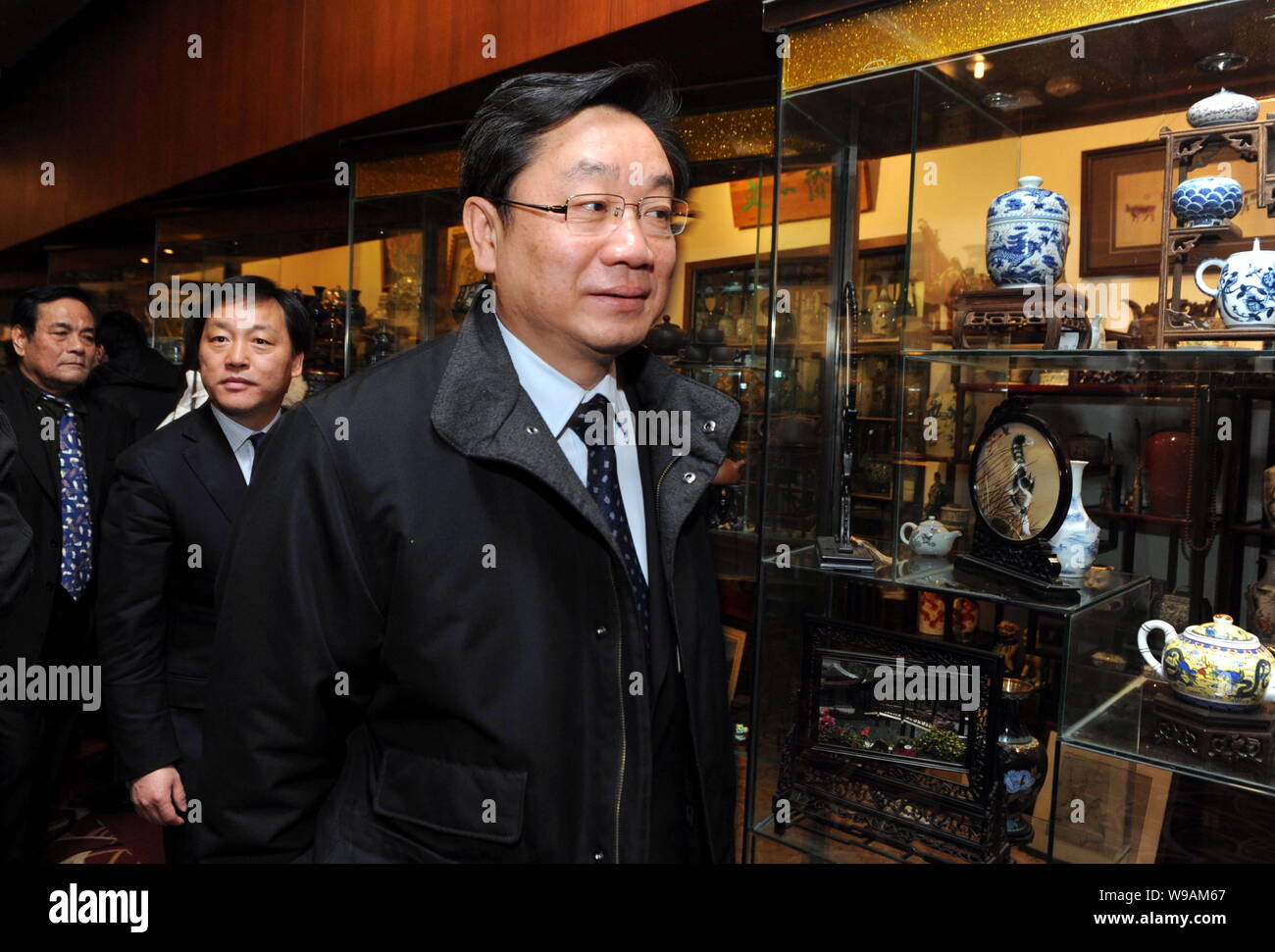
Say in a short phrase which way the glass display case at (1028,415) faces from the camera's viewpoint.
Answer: facing the viewer and to the left of the viewer

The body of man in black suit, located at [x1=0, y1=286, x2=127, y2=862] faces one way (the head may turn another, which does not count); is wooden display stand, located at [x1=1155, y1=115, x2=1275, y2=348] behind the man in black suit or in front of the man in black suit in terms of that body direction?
in front

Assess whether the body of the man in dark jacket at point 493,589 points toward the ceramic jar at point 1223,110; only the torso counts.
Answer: no

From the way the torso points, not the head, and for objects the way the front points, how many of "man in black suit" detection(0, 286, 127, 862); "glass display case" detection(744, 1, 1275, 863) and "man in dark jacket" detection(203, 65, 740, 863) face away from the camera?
0

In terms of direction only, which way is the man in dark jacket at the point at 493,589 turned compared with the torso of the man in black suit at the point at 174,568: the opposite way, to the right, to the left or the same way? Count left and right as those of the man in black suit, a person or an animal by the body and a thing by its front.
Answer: the same way

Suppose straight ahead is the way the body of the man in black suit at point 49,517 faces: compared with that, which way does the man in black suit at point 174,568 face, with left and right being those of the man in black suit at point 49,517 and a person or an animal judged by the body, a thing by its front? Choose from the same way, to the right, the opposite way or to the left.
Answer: the same way

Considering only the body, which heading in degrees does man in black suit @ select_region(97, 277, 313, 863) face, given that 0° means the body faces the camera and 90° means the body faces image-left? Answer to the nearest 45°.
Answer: approximately 315°

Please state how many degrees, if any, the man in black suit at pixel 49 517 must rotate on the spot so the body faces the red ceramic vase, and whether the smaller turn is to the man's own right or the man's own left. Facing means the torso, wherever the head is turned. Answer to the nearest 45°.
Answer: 0° — they already face it

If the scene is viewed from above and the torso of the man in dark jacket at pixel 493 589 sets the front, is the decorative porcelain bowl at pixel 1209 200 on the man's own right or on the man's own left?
on the man's own left

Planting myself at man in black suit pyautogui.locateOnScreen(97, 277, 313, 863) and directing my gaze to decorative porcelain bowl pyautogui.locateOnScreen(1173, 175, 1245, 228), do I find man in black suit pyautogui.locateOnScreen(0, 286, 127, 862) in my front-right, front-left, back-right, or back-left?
back-left

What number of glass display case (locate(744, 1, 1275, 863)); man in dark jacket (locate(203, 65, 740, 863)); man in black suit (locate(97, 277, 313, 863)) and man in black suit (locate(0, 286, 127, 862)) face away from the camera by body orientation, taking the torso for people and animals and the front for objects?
0

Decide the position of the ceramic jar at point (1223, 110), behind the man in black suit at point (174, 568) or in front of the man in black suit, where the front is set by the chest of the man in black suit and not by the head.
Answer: in front

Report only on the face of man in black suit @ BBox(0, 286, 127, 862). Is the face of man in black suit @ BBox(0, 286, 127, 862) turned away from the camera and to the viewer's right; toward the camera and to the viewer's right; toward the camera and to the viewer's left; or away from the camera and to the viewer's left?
toward the camera and to the viewer's right

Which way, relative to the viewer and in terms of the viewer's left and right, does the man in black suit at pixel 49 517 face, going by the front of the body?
facing the viewer and to the right of the viewer
